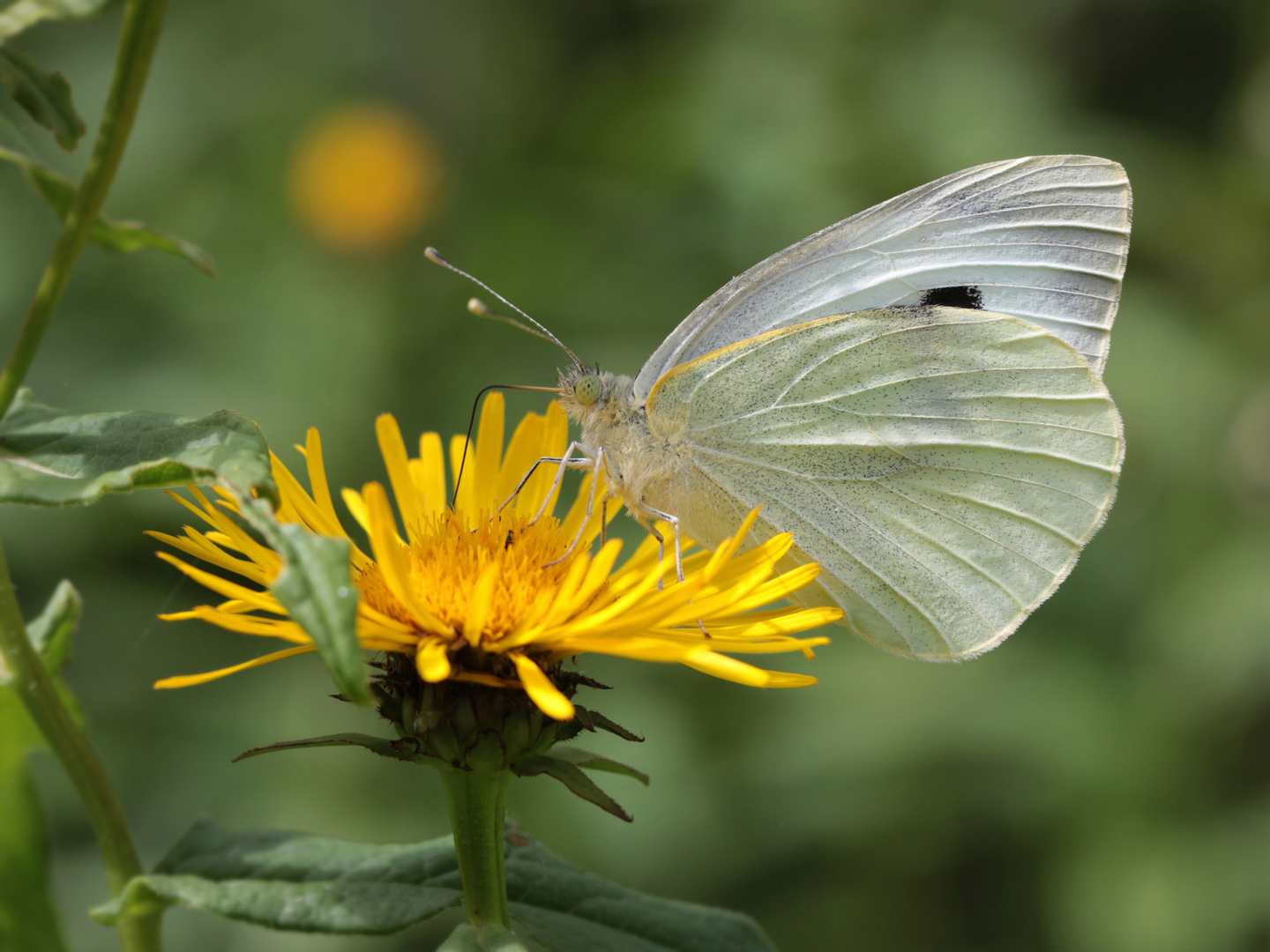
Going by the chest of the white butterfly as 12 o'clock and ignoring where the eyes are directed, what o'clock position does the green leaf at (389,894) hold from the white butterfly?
The green leaf is roughly at 12 o'clock from the white butterfly.

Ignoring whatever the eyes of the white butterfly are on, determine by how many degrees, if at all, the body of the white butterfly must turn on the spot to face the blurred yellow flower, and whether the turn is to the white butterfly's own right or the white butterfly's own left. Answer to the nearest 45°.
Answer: approximately 45° to the white butterfly's own right

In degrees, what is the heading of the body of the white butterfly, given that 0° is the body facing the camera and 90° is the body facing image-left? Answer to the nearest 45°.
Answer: approximately 90°

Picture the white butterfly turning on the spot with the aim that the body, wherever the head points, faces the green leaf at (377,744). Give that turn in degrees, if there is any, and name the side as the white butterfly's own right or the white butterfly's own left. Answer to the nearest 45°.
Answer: approximately 45° to the white butterfly's own left

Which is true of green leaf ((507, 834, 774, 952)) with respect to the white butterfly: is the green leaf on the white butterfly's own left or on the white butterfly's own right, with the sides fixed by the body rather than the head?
on the white butterfly's own left

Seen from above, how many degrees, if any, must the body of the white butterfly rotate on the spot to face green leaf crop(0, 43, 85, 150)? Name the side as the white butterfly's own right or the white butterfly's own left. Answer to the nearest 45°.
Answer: approximately 45° to the white butterfly's own left

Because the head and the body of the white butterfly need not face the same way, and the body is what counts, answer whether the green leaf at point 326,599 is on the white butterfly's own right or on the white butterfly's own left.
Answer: on the white butterfly's own left

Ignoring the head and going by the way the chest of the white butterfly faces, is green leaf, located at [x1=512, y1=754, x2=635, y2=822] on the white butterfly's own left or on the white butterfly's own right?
on the white butterfly's own left
